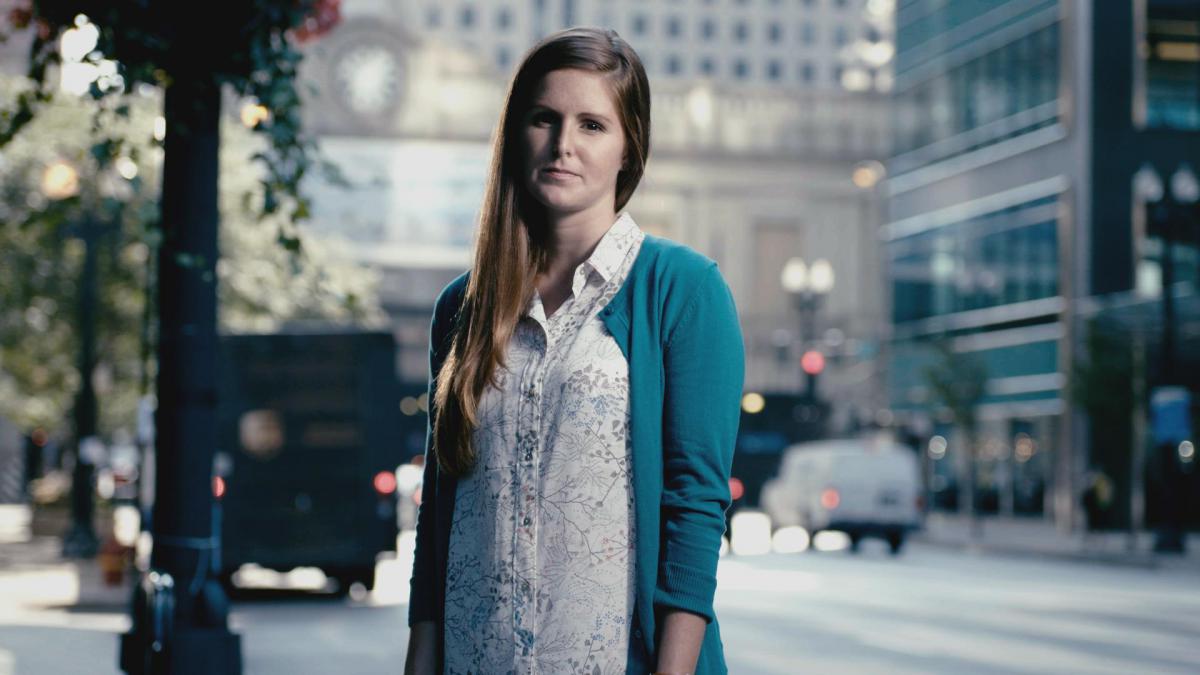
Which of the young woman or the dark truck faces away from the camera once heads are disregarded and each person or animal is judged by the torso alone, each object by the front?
the dark truck

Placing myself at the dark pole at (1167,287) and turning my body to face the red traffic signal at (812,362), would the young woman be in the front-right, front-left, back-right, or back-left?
back-left

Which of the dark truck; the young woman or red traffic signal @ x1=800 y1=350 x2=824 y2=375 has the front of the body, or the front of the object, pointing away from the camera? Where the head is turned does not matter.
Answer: the dark truck

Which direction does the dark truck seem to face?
away from the camera

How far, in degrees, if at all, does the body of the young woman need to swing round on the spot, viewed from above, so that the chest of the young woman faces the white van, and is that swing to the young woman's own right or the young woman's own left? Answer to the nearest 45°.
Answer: approximately 135° to the young woman's own right

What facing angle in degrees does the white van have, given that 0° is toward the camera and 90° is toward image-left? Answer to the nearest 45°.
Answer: approximately 135°
